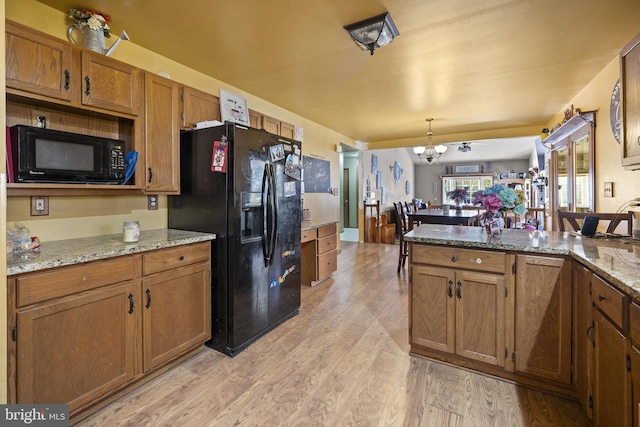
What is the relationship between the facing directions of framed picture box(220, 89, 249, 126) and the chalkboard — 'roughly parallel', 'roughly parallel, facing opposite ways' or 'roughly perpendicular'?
roughly parallel

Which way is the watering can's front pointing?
to the viewer's right

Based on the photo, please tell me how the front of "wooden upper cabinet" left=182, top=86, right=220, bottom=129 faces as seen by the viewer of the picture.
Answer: facing the viewer and to the right of the viewer

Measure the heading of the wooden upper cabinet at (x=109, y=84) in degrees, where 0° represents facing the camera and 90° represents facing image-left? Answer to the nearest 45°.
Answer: approximately 315°

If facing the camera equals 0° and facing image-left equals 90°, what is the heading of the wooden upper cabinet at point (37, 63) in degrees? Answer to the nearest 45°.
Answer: approximately 315°

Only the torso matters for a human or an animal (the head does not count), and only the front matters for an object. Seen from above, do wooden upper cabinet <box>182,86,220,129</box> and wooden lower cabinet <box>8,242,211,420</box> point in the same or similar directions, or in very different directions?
same or similar directions

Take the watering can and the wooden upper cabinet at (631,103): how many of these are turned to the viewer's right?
1

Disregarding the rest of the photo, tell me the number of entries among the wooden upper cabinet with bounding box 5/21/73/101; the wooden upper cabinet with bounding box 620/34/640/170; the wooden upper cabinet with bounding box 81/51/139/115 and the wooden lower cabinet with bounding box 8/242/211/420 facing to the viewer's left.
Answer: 1

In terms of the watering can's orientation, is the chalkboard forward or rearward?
forward

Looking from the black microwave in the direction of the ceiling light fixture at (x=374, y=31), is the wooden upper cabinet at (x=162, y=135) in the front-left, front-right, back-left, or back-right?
front-left
